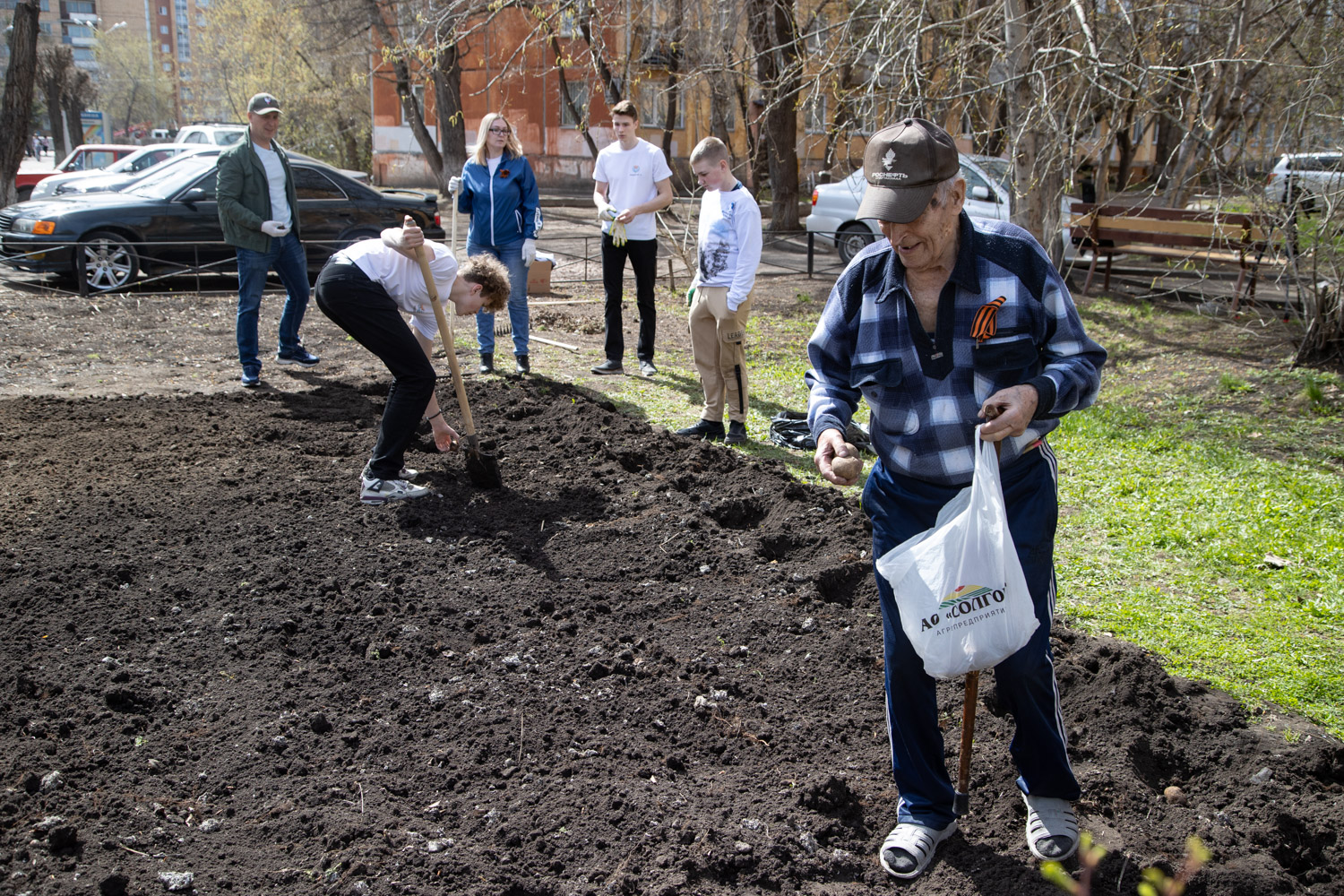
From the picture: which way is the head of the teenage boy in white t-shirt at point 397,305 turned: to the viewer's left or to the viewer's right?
to the viewer's right

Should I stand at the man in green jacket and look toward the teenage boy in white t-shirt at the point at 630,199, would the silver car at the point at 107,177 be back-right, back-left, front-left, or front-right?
back-left

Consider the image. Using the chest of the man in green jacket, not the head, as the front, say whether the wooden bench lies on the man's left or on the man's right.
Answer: on the man's left

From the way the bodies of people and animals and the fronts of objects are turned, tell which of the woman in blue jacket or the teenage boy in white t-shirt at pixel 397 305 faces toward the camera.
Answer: the woman in blue jacket

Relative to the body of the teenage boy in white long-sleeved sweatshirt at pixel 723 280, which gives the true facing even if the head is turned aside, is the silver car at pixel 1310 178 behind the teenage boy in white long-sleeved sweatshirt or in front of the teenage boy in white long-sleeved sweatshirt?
behind

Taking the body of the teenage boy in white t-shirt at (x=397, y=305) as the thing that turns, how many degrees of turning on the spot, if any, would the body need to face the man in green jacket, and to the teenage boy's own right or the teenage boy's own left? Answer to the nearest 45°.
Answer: approximately 90° to the teenage boy's own left

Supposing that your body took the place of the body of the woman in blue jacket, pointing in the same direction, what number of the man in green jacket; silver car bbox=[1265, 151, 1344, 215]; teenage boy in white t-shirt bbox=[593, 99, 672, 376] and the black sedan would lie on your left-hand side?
2

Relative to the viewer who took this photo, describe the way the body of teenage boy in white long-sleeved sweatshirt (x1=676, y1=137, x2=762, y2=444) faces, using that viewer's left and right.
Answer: facing the viewer and to the left of the viewer

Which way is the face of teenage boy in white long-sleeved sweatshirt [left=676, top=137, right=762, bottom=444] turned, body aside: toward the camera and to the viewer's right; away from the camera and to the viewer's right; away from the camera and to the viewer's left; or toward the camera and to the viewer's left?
toward the camera and to the viewer's left

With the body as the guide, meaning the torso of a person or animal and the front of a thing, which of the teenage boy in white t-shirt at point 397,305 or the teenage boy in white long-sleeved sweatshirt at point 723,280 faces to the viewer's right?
the teenage boy in white t-shirt at point 397,305

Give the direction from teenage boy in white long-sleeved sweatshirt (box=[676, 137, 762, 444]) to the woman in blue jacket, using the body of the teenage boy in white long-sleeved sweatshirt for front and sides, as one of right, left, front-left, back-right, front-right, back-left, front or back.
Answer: right

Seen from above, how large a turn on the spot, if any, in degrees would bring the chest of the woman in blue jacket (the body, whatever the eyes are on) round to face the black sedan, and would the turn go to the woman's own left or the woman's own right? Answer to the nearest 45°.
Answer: approximately 135° to the woman's own right

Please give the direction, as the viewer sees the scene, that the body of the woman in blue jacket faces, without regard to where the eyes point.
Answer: toward the camera

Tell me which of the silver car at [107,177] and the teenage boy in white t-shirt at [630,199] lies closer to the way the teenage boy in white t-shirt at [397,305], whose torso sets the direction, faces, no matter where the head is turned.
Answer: the teenage boy in white t-shirt

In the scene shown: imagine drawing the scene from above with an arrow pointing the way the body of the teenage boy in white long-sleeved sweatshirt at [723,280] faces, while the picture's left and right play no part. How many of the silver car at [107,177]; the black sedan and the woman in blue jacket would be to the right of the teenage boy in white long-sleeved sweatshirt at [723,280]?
3

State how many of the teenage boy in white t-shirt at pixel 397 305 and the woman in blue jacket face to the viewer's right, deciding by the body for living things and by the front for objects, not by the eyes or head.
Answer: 1

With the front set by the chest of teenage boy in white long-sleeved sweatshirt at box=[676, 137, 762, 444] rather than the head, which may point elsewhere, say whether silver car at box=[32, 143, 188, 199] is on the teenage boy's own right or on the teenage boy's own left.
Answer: on the teenage boy's own right

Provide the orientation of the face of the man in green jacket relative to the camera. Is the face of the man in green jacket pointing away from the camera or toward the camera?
toward the camera
